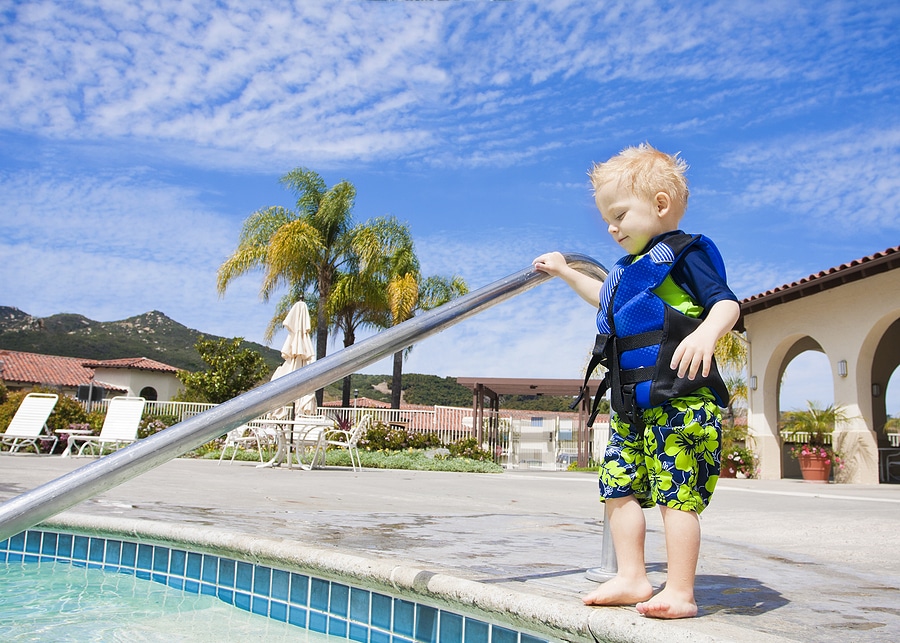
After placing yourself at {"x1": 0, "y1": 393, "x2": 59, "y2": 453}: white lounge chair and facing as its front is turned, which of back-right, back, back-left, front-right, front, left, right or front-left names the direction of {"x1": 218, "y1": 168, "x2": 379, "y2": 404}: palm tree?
back

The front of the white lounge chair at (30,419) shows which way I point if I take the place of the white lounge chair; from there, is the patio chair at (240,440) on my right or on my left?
on my left

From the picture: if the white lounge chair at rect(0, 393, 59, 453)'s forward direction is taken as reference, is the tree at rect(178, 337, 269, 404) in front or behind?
behind

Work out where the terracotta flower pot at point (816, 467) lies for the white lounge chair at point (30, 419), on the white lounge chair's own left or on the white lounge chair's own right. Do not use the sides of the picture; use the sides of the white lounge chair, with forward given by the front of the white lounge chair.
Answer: on the white lounge chair's own left

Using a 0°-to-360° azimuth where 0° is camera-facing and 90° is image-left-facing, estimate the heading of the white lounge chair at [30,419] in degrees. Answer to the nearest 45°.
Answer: approximately 45°

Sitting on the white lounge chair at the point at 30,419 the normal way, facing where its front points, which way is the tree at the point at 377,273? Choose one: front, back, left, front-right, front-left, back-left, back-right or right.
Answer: back

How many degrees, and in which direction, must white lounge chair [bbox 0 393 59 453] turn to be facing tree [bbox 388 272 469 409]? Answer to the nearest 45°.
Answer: approximately 180°

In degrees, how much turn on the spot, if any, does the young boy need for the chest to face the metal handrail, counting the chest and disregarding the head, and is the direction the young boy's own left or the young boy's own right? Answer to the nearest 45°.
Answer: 0° — they already face it

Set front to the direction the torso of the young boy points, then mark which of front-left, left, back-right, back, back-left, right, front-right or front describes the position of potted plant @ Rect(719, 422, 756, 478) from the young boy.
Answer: back-right
